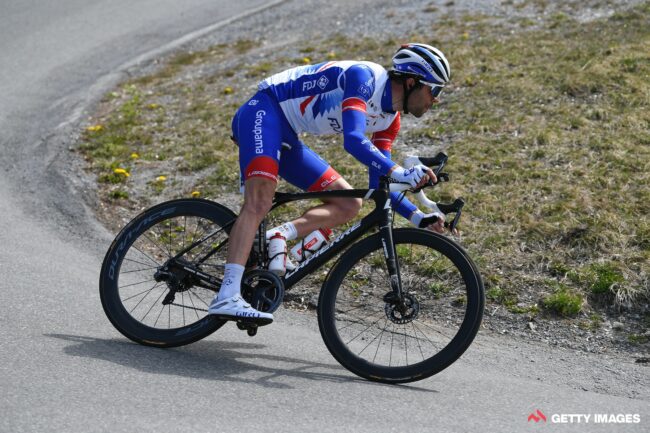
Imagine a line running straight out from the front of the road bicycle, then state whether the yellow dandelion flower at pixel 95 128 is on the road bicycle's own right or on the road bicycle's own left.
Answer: on the road bicycle's own left

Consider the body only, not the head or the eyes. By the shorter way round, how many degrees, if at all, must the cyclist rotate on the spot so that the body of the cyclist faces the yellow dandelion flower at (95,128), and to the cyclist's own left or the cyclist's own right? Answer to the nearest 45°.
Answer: approximately 135° to the cyclist's own left

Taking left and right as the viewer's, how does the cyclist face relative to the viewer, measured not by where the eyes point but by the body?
facing to the right of the viewer

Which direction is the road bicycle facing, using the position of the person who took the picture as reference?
facing to the right of the viewer

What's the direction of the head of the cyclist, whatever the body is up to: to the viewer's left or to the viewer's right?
to the viewer's right
